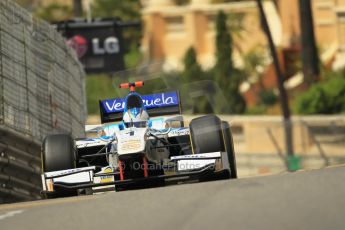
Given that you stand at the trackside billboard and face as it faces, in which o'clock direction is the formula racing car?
The formula racing car is roughly at 12 o'clock from the trackside billboard.

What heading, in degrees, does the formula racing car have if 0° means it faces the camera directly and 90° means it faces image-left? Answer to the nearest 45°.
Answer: approximately 0°

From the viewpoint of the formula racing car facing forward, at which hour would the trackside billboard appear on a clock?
The trackside billboard is roughly at 6 o'clock from the formula racing car.

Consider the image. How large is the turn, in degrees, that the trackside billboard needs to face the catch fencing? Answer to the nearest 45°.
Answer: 0° — it already faces it

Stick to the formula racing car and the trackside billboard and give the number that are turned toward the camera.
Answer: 2
